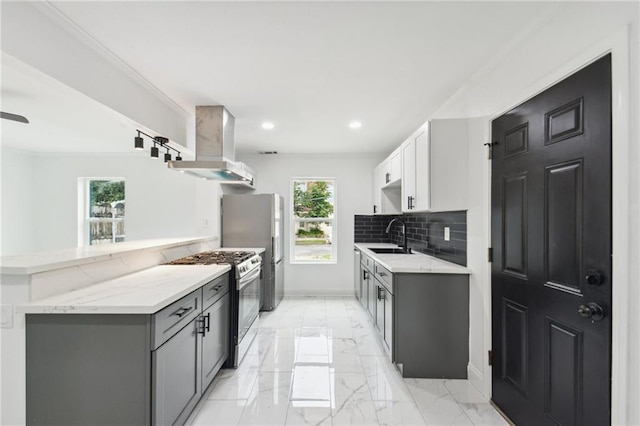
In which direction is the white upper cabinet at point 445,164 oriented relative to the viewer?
to the viewer's left

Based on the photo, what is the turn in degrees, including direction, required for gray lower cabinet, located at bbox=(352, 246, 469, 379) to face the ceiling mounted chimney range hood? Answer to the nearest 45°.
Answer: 0° — it already faces it

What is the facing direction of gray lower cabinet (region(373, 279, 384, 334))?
to the viewer's left

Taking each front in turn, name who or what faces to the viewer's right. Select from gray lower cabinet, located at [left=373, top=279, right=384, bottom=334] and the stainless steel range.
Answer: the stainless steel range

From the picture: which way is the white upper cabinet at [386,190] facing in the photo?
to the viewer's left

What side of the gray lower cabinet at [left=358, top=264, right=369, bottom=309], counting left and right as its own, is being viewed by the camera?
left

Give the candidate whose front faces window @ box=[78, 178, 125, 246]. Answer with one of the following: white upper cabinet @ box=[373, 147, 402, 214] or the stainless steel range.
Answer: the white upper cabinet

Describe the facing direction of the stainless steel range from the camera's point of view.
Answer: facing to the right of the viewer

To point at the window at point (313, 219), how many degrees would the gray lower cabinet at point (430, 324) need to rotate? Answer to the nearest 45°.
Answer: approximately 45° to its right
